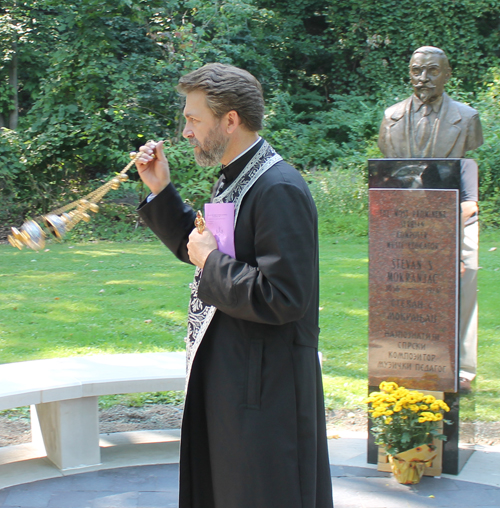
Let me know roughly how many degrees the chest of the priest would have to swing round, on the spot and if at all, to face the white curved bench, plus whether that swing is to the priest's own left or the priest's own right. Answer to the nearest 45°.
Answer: approximately 45° to the priest's own right

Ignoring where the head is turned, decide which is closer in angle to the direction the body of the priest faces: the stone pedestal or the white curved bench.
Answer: the white curved bench

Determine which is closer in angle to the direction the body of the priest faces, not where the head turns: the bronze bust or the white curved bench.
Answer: the white curved bench

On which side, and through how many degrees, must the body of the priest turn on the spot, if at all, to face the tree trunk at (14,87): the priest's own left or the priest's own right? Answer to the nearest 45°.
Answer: approximately 90° to the priest's own right

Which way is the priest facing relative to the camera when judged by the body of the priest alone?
to the viewer's left

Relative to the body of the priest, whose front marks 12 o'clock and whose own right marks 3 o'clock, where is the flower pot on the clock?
The flower pot is roughly at 4 o'clock from the priest.
